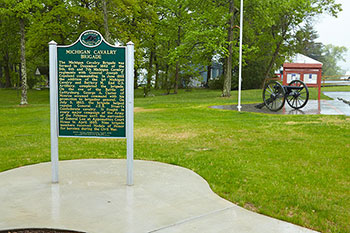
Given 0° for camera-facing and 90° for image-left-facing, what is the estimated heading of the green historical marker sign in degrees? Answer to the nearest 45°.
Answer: approximately 0°
